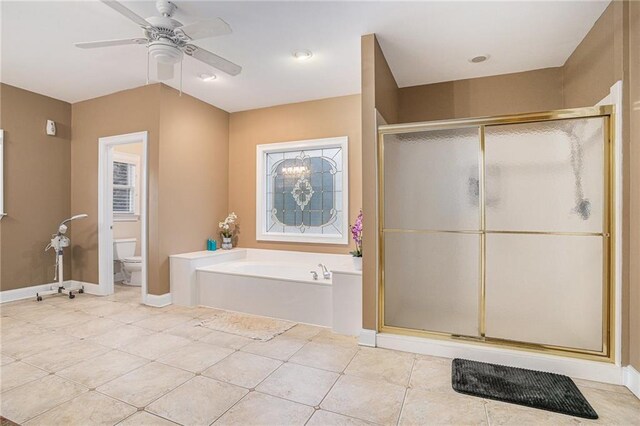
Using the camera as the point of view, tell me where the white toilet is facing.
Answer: facing the viewer and to the right of the viewer

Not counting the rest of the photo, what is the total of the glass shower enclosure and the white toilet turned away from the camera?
0

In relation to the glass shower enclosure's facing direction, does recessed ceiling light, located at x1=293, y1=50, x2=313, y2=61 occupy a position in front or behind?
in front

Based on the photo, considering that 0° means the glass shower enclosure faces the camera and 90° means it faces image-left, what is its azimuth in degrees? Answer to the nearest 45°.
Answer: approximately 45°

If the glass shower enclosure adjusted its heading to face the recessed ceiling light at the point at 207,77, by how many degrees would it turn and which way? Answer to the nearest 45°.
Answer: approximately 45° to its right

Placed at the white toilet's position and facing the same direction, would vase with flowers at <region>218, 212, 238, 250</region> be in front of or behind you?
in front
